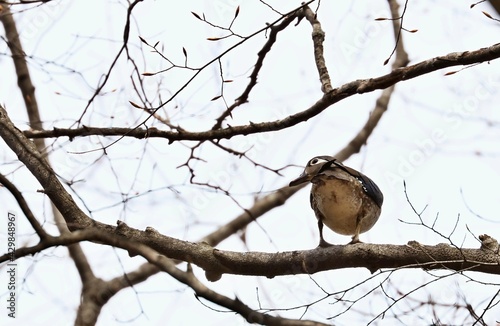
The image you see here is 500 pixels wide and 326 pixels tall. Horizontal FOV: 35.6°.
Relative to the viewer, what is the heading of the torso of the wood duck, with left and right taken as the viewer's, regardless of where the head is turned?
facing the viewer and to the left of the viewer
